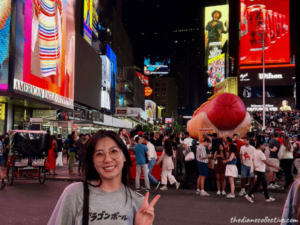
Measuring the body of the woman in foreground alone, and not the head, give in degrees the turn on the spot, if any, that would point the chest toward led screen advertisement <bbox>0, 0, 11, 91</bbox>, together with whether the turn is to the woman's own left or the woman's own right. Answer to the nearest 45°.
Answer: approximately 180°

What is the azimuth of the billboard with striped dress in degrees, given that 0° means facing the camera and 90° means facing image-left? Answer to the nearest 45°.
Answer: approximately 315°

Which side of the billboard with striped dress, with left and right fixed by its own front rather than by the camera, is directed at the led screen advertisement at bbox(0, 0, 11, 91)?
right

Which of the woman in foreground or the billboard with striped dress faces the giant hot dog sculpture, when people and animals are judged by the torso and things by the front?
the billboard with striped dress

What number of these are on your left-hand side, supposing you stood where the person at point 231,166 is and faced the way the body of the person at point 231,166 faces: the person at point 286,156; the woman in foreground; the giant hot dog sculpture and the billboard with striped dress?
1

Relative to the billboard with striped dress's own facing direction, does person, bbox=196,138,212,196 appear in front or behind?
in front
